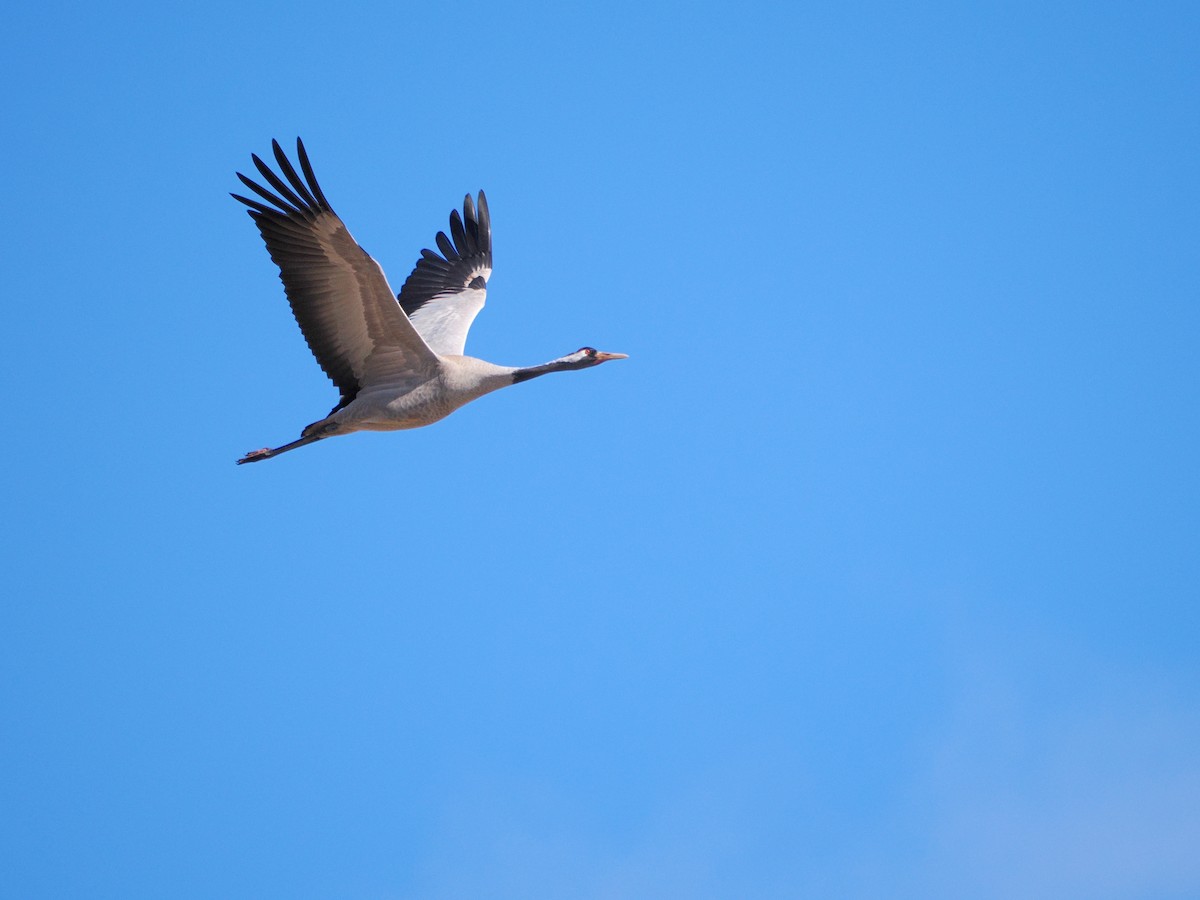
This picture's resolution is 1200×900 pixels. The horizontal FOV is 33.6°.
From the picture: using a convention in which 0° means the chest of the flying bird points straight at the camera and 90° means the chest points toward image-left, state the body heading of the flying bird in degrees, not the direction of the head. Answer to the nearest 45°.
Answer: approximately 270°
